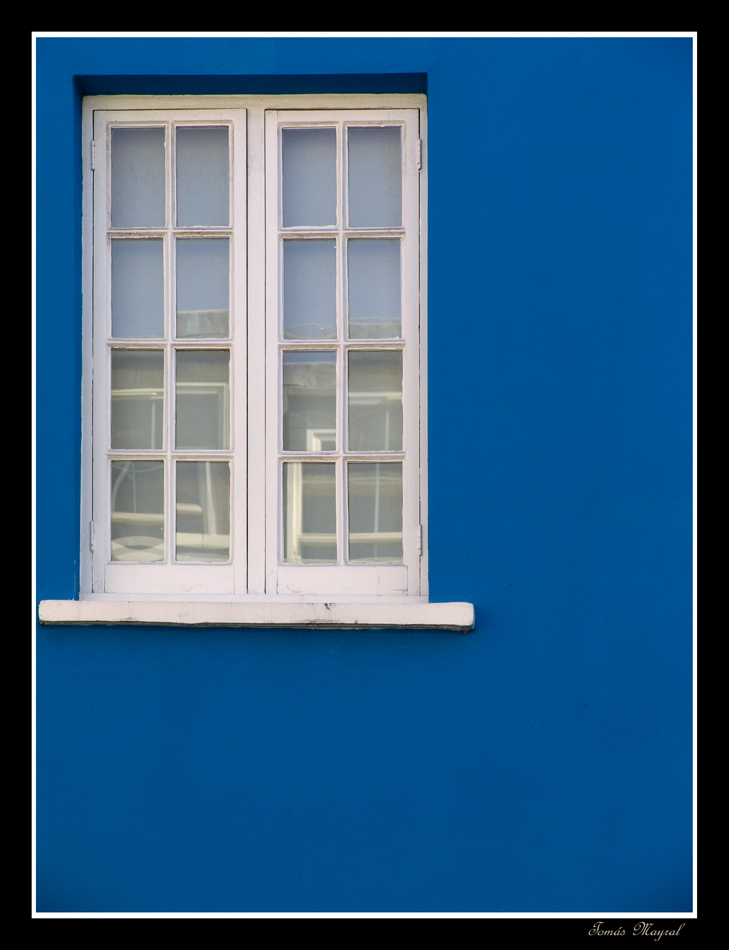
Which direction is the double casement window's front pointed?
toward the camera
